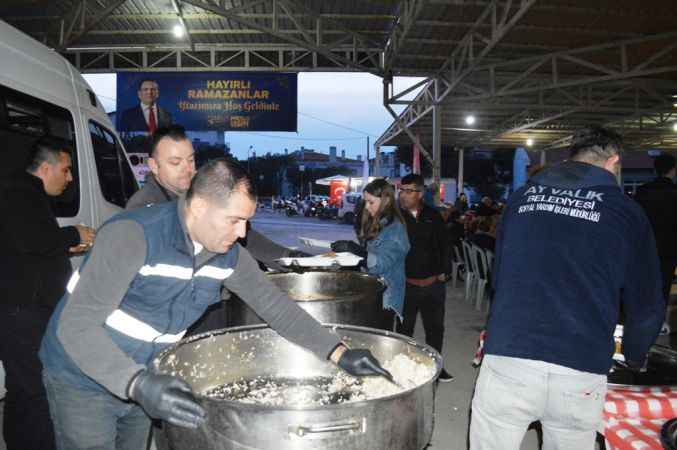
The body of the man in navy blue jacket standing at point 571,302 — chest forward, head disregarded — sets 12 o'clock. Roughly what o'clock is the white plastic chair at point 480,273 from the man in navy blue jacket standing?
The white plastic chair is roughly at 10 o'clock from the man in navy blue jacket standing.

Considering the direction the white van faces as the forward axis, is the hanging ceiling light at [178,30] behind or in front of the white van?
in front

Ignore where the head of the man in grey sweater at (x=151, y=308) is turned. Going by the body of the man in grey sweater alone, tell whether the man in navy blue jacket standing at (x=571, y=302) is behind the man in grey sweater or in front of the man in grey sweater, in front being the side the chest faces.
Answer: in front

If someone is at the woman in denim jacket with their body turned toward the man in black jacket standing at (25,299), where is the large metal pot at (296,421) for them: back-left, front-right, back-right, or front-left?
front-left

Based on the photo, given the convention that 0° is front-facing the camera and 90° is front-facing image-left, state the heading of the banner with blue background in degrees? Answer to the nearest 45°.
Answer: approximately 0°

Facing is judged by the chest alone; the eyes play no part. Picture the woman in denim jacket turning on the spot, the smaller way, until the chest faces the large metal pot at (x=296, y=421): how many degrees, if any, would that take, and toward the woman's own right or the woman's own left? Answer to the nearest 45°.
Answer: approximately 90° to the woman's own left

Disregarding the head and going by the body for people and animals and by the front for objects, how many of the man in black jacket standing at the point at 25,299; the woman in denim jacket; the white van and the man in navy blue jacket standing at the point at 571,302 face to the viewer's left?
1

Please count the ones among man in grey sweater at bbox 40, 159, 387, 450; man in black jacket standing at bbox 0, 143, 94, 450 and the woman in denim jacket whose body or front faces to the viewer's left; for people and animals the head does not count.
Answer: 1

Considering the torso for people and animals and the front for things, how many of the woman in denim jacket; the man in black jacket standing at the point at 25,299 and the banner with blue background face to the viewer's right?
1

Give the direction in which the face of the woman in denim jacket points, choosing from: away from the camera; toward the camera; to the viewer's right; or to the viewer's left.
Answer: to the viewer's left

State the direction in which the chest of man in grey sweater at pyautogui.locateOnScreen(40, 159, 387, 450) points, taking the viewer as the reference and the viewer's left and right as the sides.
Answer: facing the viewer and to the right of the viewer

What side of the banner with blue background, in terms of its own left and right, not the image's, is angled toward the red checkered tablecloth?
front

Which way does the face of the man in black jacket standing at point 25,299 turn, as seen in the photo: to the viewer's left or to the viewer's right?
to the viewer's right

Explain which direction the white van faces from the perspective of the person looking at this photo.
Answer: facing away from the viewer and to the right of the viewer

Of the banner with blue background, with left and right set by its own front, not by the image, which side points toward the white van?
front

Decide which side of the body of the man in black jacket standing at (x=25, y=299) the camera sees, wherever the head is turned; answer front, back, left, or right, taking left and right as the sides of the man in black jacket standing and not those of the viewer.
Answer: right
